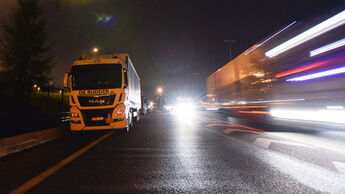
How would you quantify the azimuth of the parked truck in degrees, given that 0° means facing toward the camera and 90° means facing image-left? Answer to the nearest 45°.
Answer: approximately 0°

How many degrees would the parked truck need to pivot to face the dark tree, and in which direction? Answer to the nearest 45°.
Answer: approximately 135° to its right
